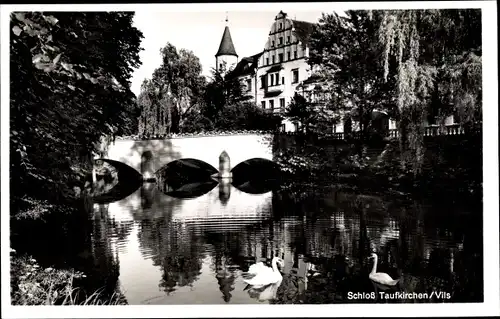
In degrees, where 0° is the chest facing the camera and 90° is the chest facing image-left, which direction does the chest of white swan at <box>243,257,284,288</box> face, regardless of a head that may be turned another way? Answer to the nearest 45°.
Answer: approximately 270°

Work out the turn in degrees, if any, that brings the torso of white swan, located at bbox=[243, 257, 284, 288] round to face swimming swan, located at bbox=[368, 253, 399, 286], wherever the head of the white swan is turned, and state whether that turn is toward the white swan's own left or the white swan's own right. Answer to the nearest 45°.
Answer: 0° — it already faces it

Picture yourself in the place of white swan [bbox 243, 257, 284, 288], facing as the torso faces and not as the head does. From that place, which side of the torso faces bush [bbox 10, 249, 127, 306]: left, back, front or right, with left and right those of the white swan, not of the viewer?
back

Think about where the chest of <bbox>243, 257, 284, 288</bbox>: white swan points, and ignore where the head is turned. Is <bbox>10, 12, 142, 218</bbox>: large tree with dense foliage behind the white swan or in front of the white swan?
behind
